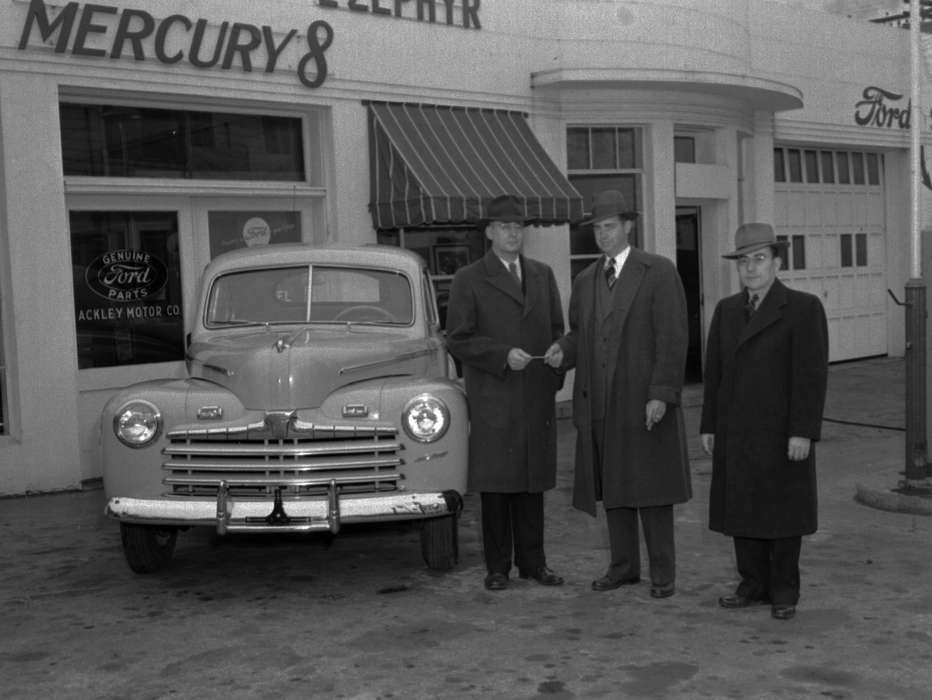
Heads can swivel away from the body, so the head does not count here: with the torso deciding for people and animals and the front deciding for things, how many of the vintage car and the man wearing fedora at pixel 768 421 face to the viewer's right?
0

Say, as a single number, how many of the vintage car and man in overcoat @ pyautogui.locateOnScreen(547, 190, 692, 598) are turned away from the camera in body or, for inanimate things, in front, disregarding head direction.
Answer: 0

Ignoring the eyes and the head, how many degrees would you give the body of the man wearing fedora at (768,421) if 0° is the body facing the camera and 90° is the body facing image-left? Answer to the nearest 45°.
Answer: approximately 45°

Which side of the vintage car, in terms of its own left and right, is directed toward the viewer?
front

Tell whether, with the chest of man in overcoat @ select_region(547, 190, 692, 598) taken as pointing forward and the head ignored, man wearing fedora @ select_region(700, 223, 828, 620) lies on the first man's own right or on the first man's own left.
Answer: on the first man's own left

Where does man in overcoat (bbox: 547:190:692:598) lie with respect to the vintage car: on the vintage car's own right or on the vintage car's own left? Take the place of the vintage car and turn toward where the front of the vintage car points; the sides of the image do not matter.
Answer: on the vintage car's own left

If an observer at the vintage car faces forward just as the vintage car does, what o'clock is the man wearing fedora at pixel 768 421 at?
The man wearing fedora is roughly at 10 o'clock from the vintage car.
